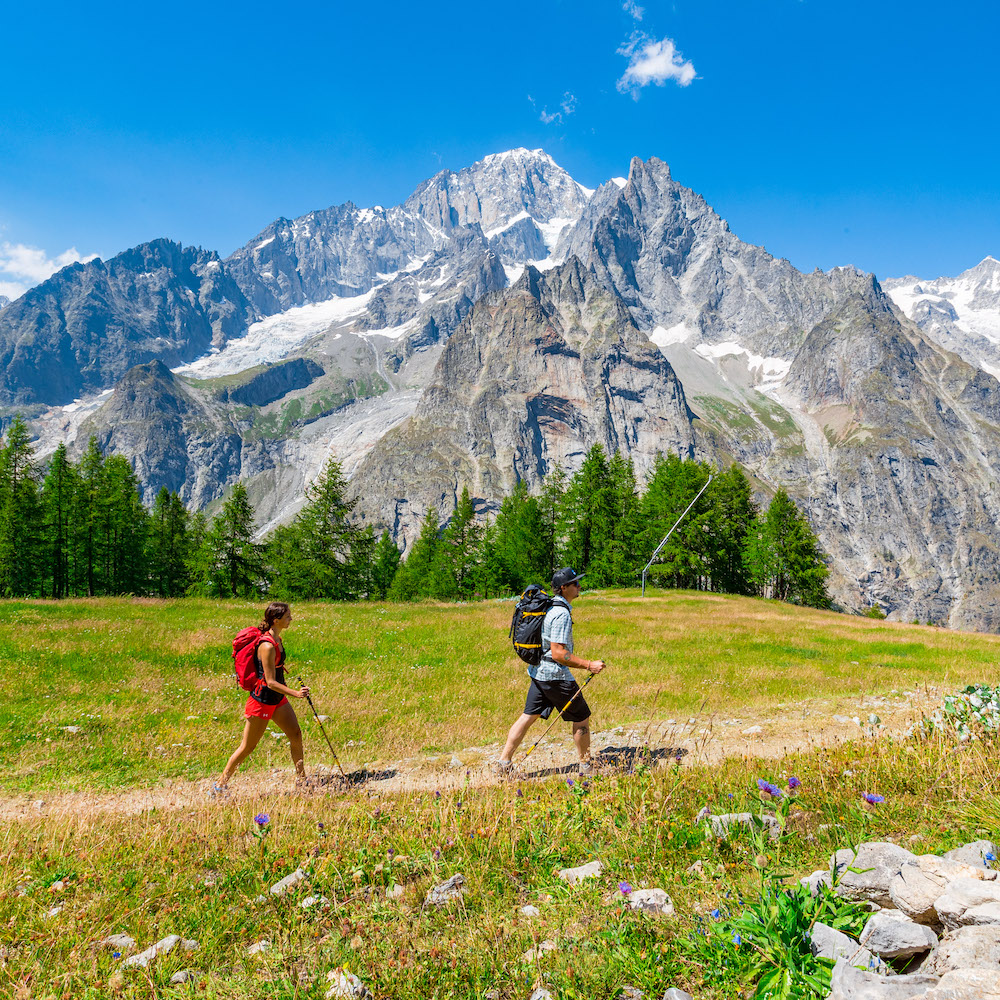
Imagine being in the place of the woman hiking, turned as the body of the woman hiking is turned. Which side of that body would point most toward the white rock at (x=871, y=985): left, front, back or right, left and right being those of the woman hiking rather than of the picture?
right

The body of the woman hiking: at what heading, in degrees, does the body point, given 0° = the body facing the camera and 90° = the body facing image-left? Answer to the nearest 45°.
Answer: approximately 270°

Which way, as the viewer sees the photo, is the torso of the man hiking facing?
to the viewer's right

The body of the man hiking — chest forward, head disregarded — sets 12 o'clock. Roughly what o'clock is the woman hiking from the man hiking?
The woman hiking is roughly at 6 o'clock from the man hiking.

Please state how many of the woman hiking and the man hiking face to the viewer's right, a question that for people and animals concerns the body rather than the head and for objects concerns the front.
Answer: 2

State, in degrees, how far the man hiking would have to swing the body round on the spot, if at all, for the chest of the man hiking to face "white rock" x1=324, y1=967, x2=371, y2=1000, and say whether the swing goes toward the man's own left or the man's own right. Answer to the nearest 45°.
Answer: approximately 90° to the man's own right

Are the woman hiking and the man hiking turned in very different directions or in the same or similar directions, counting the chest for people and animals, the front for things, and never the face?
same or similar directions

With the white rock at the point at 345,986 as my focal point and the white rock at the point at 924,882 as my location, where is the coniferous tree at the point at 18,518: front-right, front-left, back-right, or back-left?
front-right

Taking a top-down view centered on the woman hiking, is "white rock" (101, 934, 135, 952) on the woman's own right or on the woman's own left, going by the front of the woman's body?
on the woman's own right

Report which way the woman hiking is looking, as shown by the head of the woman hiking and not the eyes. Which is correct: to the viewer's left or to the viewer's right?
to the viewer's right

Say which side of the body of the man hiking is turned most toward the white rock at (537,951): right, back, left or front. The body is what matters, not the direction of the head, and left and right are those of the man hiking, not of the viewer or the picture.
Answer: right

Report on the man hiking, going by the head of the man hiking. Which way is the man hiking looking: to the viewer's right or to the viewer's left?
to the viewer's right

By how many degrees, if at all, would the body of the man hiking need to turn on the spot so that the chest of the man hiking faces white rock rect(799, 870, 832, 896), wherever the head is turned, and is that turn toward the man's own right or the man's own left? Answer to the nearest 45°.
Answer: approximately 90° to the man's own right
